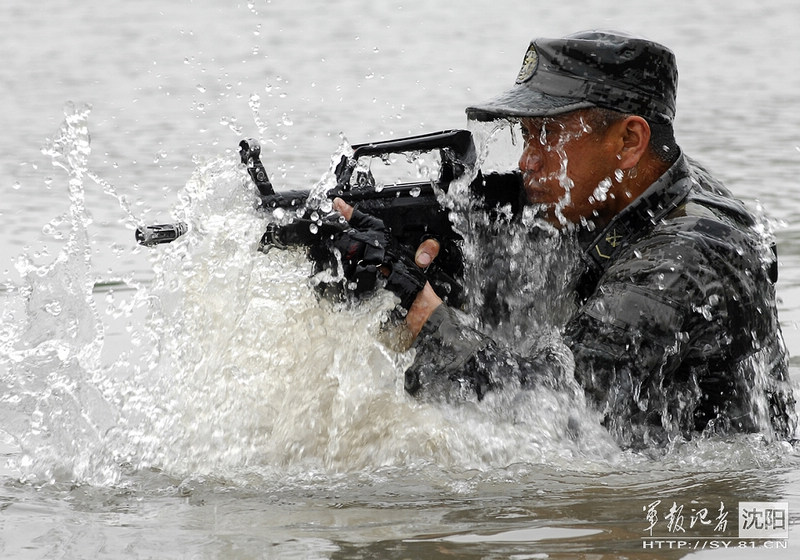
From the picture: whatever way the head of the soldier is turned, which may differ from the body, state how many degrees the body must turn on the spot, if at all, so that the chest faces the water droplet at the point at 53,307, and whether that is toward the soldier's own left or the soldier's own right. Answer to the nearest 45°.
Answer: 0° — they already face it

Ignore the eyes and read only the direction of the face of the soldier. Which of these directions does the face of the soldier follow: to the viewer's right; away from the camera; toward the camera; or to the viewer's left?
to the viewer's left

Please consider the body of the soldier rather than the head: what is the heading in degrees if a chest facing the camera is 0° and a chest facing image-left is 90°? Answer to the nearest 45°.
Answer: approximately 90°
